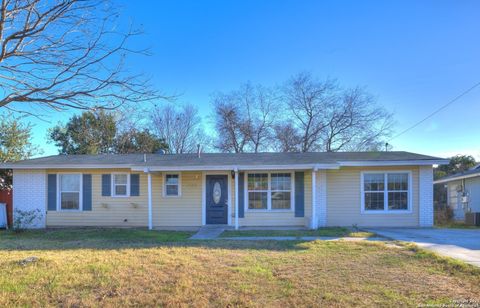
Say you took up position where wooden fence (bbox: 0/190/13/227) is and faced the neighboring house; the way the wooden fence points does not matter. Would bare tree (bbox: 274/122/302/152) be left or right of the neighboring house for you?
left

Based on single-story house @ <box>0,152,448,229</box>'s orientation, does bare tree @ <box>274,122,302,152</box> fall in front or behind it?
behind

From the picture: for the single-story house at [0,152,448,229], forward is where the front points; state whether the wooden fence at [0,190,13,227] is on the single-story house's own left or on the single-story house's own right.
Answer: on the single-story house's own right

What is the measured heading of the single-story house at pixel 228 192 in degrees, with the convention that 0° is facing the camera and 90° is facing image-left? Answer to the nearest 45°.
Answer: approximately 0°

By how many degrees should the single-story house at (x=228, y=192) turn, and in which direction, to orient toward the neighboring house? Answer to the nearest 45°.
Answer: approximately 135° to its left
